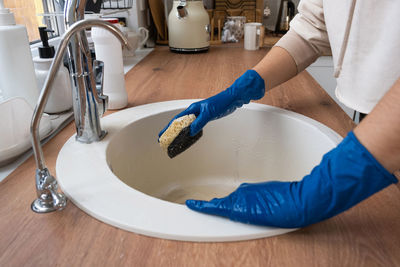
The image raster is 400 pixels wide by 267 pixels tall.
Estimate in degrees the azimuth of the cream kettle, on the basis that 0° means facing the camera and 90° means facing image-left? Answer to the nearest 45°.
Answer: approximately 45°
